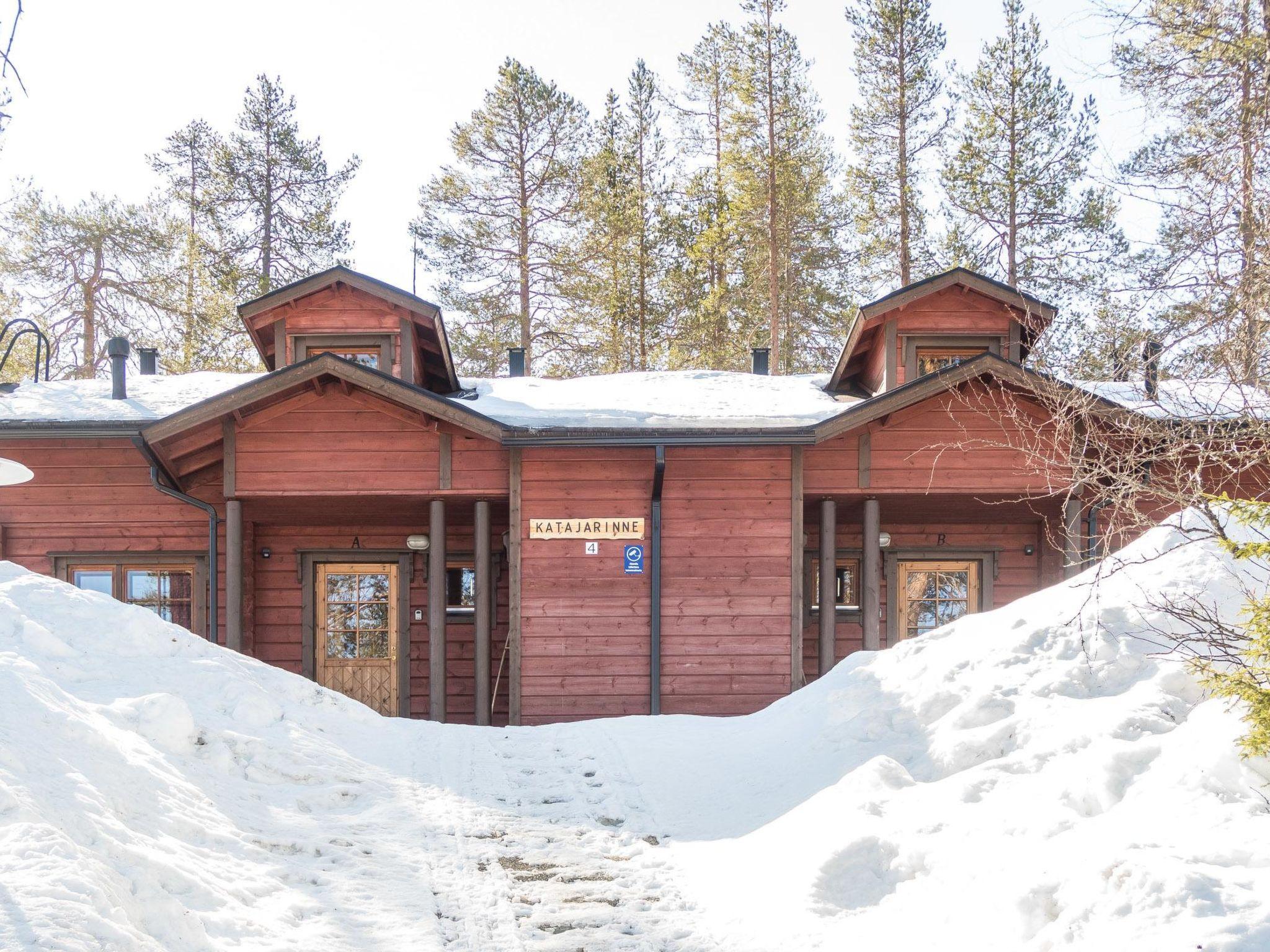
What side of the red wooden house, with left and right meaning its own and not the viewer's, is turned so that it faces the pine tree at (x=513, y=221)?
back

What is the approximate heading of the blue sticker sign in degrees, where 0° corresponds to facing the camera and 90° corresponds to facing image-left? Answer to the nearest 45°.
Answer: approximately 0°

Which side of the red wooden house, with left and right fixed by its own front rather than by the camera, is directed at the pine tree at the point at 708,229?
back

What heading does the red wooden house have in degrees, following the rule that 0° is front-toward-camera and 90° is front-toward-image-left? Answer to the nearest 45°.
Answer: approximately 0°

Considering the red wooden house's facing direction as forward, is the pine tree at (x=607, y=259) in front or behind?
behind
